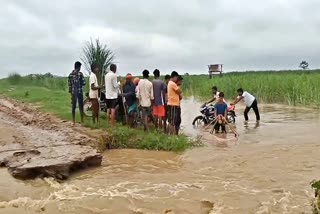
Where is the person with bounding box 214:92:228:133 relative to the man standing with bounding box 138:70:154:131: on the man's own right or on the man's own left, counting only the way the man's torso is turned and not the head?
on the man's own right

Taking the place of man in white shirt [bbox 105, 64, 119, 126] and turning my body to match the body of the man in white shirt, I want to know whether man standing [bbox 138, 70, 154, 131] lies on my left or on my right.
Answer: on my right

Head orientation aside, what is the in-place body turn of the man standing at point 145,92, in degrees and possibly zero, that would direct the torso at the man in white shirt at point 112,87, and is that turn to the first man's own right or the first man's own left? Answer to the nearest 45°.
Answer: approximately 90° to the first man's own left

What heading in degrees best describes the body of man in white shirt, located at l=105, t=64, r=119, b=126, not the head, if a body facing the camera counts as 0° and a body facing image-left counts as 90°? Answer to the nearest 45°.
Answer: approximately 225°

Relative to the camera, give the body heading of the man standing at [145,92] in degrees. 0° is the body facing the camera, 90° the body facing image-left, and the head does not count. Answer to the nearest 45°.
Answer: approximately 180°
